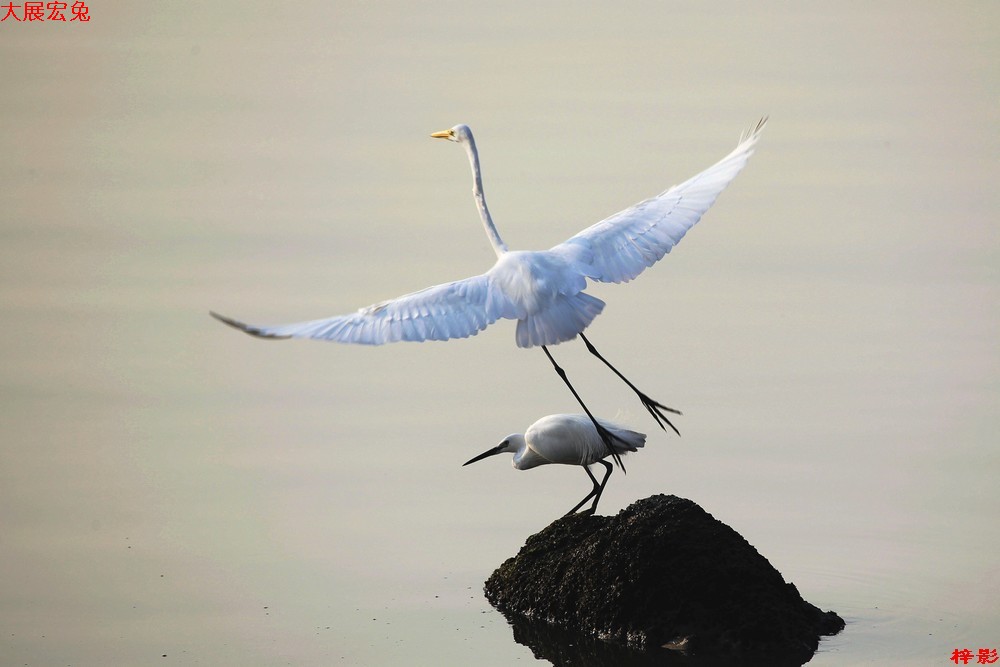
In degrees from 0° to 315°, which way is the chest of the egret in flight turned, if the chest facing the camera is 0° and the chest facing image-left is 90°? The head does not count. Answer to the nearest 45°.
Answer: approximately 135°

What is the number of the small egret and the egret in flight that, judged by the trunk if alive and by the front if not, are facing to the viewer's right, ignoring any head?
0

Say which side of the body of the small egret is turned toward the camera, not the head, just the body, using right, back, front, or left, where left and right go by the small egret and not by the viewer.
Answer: left
